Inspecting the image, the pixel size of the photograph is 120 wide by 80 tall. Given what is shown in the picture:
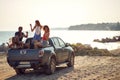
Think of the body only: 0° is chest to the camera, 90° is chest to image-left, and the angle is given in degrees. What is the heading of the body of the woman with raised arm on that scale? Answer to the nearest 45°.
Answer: approximately 45°

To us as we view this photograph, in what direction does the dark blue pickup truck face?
facing away from the viewer and to the right of the viewer
